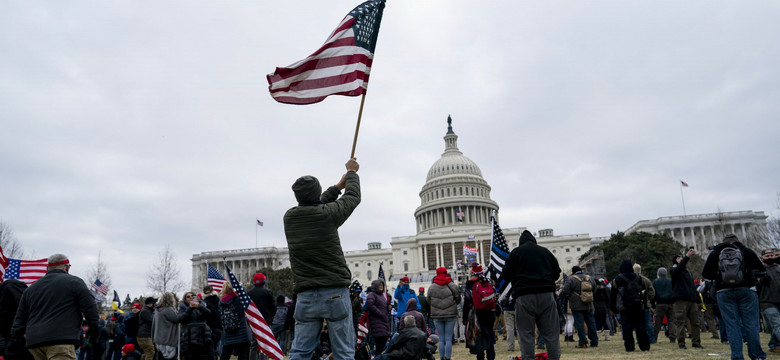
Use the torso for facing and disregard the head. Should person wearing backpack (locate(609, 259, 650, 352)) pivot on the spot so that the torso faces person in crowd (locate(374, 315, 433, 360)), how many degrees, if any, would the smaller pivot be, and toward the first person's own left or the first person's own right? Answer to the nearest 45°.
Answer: approximately 135° to the first person's own left

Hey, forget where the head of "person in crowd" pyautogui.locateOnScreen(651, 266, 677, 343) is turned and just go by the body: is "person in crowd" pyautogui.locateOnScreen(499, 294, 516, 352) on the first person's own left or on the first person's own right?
on the first person's own left

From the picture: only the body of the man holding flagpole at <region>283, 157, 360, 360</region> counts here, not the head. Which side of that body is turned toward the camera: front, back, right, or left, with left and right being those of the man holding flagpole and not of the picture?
back

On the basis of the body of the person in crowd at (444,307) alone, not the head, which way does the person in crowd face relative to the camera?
away from the camera

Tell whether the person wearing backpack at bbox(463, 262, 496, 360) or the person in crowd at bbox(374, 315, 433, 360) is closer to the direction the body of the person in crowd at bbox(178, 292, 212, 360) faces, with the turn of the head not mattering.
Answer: the person in crowd

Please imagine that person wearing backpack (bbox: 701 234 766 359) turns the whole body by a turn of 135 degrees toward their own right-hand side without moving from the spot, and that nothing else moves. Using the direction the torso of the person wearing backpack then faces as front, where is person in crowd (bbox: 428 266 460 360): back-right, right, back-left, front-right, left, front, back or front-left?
back-right

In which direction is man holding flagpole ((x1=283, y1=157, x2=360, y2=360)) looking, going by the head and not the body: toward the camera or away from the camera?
away from the camera

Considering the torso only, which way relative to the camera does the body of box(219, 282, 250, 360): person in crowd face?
away from the camera

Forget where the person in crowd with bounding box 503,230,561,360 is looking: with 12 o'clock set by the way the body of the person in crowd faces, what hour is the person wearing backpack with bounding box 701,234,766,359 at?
The person wearing backpack is roughly at 2 o'clock from the person in crowd.

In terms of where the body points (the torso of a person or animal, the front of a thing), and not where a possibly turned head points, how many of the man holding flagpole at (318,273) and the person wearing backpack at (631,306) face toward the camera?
0
